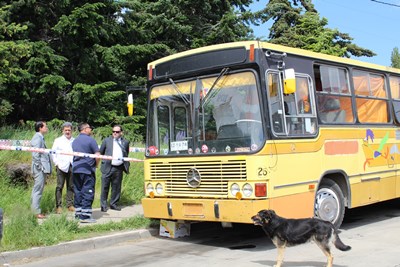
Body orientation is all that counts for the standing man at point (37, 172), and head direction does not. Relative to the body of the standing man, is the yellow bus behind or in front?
in front

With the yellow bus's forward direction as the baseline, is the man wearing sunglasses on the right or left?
on its right

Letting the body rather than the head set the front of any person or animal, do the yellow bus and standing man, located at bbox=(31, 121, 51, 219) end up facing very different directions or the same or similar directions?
very different directions

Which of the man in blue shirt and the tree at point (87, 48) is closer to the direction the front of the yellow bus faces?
the man in blue shirt

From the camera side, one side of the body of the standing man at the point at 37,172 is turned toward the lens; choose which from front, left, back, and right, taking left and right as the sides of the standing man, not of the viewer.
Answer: right

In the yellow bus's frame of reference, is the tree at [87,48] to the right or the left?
on its right

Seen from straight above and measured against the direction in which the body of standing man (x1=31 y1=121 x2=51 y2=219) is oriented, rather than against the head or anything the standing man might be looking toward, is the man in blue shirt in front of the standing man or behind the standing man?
in front

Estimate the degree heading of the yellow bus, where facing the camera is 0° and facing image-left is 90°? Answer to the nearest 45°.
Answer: approximately 45°

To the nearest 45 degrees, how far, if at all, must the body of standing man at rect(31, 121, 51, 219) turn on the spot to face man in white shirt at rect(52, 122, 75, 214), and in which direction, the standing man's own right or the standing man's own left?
approximately 45° to the standing man's own left

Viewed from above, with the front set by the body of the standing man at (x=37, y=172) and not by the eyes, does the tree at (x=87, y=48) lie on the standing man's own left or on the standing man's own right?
on the standing man's own left
